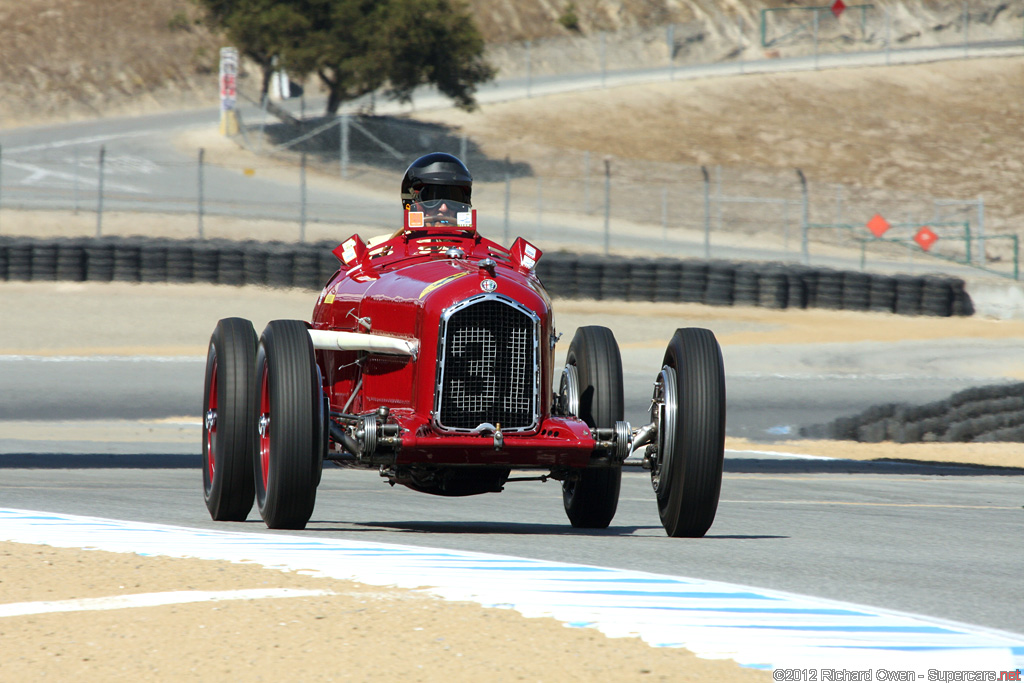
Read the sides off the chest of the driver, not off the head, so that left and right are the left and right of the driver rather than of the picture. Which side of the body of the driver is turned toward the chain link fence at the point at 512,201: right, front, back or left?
back

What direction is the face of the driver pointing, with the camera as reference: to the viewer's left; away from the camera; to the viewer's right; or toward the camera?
toward the camera

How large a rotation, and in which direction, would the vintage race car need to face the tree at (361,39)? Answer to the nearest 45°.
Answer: approximately 180°

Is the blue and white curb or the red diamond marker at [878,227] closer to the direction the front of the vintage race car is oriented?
the blue and white curb

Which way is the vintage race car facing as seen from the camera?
toward the camera

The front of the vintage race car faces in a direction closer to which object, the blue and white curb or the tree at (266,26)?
the blue and white curb

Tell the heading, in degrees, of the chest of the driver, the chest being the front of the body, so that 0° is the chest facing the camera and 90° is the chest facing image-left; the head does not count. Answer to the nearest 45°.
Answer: approximately 0°

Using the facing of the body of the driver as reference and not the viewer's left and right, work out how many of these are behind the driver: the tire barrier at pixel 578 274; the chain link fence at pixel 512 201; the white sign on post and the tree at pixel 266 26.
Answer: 4
